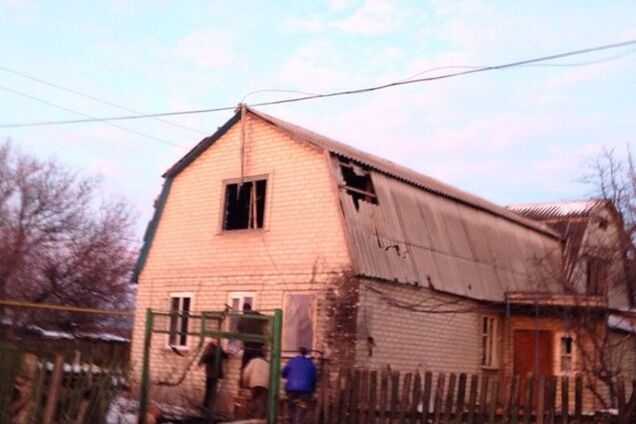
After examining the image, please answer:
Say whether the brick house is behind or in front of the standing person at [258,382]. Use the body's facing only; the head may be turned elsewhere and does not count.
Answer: in front

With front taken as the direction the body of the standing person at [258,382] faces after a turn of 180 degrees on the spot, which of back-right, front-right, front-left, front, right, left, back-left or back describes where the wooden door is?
back-left

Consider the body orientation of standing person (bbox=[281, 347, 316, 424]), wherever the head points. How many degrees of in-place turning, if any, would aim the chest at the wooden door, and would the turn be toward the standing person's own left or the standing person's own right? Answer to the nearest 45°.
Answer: approximately 45° to the standing person's own right

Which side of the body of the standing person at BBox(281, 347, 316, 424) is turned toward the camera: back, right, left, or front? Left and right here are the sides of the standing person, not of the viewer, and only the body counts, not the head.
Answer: back

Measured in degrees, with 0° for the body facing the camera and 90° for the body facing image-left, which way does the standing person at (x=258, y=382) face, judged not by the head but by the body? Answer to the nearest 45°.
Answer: approximately 180°

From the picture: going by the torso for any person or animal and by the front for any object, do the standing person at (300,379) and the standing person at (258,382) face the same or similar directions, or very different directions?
same or similar directions

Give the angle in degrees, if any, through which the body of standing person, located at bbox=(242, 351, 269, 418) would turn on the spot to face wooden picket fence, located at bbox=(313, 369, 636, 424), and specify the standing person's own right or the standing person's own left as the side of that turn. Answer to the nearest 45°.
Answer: approximately 135° to the standing person's own right

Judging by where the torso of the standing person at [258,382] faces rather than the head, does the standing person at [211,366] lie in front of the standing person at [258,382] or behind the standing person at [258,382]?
in front

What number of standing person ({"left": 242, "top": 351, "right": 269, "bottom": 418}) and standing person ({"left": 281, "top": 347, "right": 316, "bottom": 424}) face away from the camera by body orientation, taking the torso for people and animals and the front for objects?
2

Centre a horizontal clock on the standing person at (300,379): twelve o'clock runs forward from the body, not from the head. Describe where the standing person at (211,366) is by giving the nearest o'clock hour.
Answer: the standing person at (211,366) is roughly at 11 o'clock from the standing person at (300,379).
